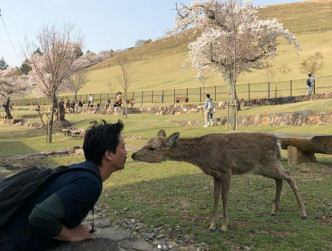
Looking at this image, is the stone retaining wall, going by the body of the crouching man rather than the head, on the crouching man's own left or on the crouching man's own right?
on the crouching man's own left

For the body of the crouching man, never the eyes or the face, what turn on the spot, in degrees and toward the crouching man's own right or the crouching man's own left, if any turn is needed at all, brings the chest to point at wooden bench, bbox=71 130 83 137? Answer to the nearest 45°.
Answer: approximately 90° to the crouching man's own left

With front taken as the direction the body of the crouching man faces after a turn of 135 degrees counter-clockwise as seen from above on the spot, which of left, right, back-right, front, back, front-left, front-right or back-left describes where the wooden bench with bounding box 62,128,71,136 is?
front-right

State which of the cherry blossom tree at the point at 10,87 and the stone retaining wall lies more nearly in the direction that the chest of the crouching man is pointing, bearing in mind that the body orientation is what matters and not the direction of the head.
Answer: the stone retaining wall

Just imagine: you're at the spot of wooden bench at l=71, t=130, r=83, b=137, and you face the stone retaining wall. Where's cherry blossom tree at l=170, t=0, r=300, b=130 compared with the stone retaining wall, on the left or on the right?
left

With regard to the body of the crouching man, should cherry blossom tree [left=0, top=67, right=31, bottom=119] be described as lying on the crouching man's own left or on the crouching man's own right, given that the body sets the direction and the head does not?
on the crouching man's own left

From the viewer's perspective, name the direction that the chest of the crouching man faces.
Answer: to the viewer's right

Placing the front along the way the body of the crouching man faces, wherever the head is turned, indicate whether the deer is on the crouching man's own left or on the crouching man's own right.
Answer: on the crouching man's own left

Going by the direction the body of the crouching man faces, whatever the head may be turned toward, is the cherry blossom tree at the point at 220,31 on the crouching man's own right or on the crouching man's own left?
on the crouching man's own left

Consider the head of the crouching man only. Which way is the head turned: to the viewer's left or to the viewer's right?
to the viewer's right
